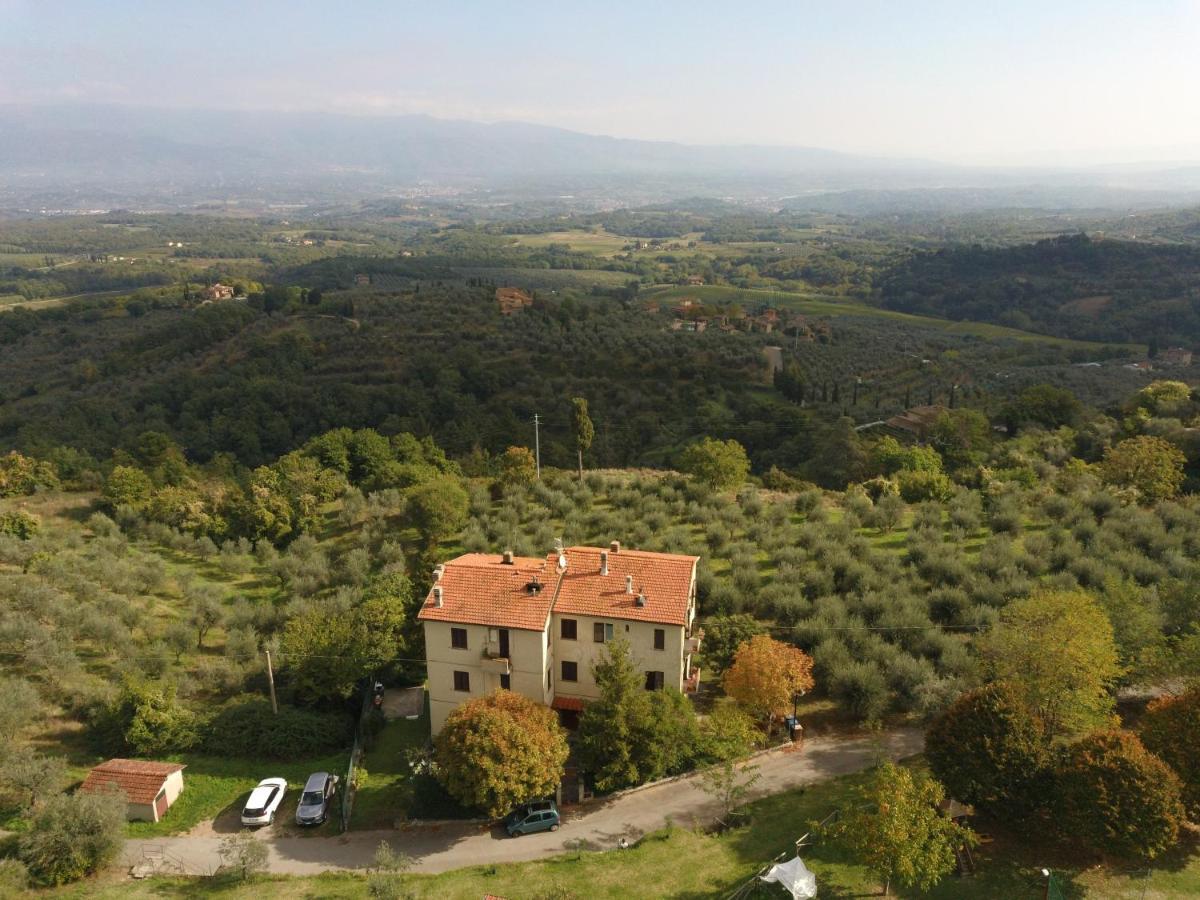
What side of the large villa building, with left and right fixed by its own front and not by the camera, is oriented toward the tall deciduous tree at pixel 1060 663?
left

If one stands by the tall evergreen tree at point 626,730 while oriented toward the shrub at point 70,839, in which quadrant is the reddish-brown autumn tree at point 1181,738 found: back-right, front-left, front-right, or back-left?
back-left

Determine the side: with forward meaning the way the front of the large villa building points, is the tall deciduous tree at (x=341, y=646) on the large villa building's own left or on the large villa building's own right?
on the large villa building's own right

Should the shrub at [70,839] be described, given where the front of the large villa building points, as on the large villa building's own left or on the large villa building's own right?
on the large villa building's own right

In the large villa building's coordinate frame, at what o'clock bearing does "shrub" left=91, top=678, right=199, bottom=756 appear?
The shrub is roughly at 3 o'clock from the large villa building.

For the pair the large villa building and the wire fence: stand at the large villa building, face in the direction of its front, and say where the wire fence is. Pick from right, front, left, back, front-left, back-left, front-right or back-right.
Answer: right

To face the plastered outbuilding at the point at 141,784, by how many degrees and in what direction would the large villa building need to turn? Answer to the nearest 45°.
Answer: approximately 90° to its right

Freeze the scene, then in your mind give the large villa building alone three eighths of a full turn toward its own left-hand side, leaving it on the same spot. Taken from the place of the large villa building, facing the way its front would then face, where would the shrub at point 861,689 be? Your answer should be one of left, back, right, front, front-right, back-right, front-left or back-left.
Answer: front-right

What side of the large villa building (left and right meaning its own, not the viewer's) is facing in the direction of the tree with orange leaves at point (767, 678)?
left

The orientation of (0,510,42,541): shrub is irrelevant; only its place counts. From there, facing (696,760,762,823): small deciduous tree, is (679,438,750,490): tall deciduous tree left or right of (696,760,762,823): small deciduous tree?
left

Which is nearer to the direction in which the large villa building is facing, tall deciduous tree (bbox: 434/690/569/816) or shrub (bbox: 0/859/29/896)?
the tall deciduous tree

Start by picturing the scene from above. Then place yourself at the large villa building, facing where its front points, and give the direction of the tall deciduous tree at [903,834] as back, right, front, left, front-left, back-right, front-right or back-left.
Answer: front-left

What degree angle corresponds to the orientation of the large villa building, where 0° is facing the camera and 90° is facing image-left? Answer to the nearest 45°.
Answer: approximately 0°

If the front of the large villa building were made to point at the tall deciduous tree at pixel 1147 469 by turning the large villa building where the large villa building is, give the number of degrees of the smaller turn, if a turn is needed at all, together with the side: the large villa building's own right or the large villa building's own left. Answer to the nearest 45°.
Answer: approximately 135° to the large villa building's own left

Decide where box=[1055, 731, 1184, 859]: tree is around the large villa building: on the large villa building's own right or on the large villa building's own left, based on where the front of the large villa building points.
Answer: on the large villa building's own left

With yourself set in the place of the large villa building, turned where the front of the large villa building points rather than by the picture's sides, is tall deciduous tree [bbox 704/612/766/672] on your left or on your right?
on your left
